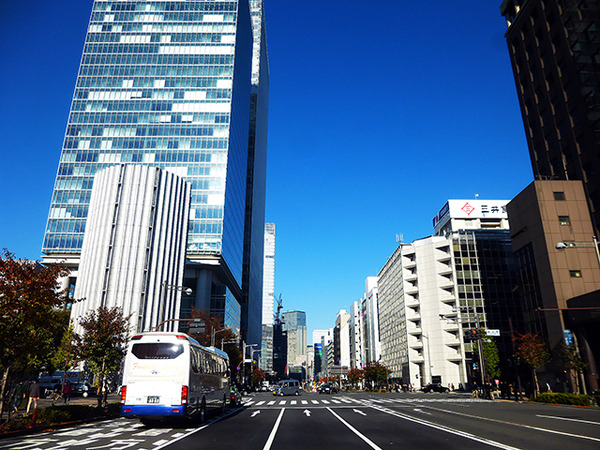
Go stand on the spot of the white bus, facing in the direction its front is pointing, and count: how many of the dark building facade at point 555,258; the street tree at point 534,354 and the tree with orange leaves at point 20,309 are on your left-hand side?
1

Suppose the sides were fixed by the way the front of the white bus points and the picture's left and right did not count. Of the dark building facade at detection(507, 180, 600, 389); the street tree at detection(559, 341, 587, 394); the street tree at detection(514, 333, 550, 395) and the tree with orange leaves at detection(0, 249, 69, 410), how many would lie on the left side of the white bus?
1

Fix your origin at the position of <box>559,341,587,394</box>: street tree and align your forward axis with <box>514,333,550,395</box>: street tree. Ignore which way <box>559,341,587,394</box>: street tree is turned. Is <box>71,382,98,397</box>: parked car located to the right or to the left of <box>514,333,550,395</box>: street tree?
left

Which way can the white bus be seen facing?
away from the camera

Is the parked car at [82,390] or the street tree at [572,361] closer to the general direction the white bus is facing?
the parked car

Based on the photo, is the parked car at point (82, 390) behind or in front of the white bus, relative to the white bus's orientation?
in front

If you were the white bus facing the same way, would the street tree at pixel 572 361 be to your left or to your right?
on your right

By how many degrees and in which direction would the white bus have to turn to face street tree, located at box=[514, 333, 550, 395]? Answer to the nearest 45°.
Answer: approximately 45° to its right

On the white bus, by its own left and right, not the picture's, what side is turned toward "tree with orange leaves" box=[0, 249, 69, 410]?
left

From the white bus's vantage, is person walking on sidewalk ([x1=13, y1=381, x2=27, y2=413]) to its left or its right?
on its left
